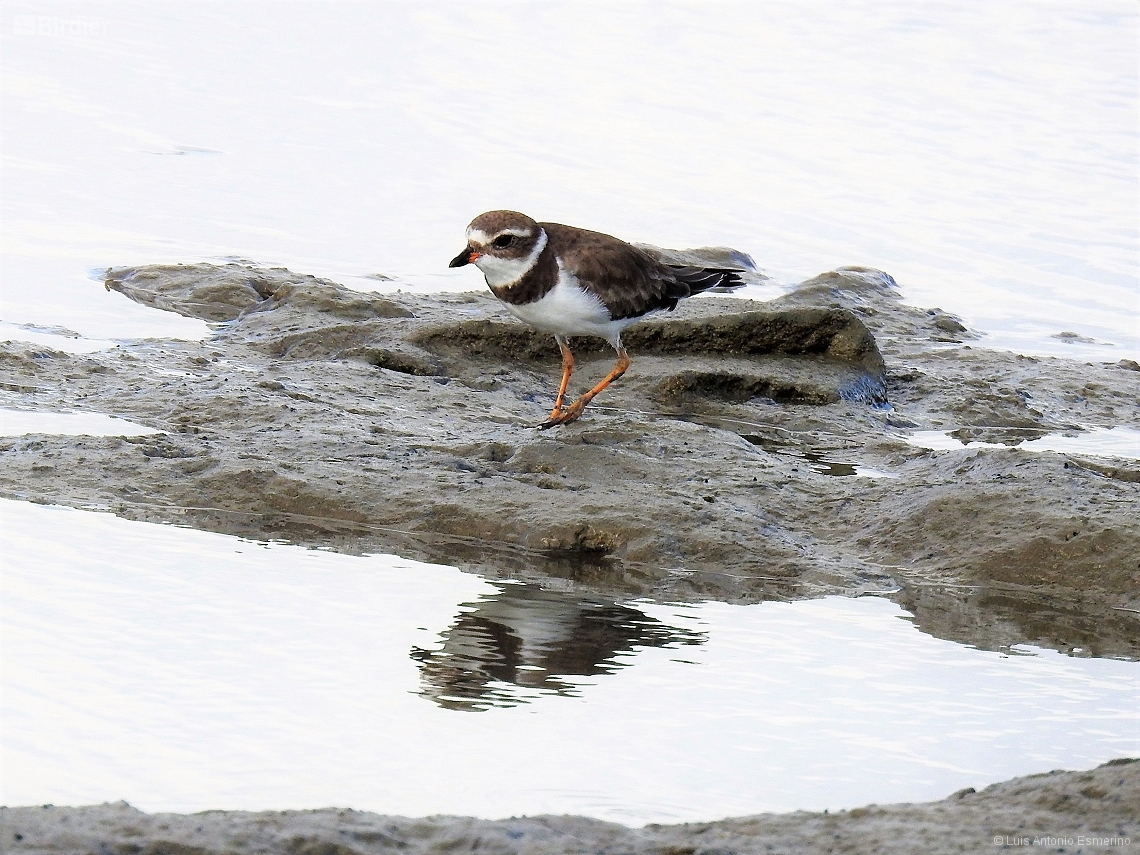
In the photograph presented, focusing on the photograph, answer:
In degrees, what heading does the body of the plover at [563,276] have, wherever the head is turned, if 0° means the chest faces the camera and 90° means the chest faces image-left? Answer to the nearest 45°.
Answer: approximately 90°
